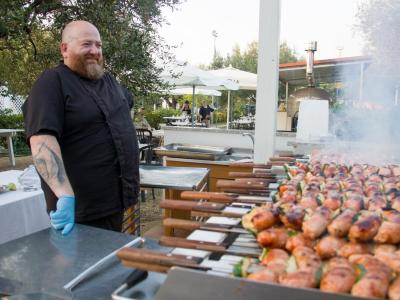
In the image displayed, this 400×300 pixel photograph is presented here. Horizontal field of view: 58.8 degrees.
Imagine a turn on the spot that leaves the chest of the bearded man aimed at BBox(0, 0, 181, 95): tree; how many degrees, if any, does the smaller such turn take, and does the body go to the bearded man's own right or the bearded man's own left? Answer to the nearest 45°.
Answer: approximately 135° to the bearded man's own left

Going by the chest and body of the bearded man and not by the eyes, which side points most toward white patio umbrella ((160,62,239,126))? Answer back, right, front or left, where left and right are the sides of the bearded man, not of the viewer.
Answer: left

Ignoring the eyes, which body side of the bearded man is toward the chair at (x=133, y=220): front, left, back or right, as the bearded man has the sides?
left

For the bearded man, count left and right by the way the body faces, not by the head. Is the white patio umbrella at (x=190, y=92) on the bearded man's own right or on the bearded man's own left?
on the bearded man's own left

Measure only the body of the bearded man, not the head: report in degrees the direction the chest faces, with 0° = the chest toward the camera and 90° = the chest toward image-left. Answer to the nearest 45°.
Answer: approximately 315°

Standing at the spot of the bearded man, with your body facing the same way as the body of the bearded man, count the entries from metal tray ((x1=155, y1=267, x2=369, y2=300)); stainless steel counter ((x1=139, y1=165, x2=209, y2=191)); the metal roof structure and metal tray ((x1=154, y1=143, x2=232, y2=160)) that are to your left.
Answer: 3

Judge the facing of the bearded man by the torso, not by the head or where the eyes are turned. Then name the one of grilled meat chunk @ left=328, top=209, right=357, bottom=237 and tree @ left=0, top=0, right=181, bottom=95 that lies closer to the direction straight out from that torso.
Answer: the grilled meat chunk

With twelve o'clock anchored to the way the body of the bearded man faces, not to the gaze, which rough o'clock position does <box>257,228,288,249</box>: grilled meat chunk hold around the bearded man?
The grilled meat chunk is roughly at 1 o'clock from the bearded man.

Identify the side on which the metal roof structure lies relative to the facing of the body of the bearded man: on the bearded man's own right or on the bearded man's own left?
on the bearded man's own left

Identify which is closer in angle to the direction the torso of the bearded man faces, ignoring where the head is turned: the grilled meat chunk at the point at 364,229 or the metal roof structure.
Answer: the grilled meat chunk

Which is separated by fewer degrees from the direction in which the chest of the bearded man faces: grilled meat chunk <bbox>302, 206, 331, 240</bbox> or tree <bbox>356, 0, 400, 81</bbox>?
the grilled meat chunk

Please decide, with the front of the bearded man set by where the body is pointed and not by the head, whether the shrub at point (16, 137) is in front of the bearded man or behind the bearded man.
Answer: behind

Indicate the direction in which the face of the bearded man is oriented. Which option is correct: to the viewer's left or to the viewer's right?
to the viewer's right
